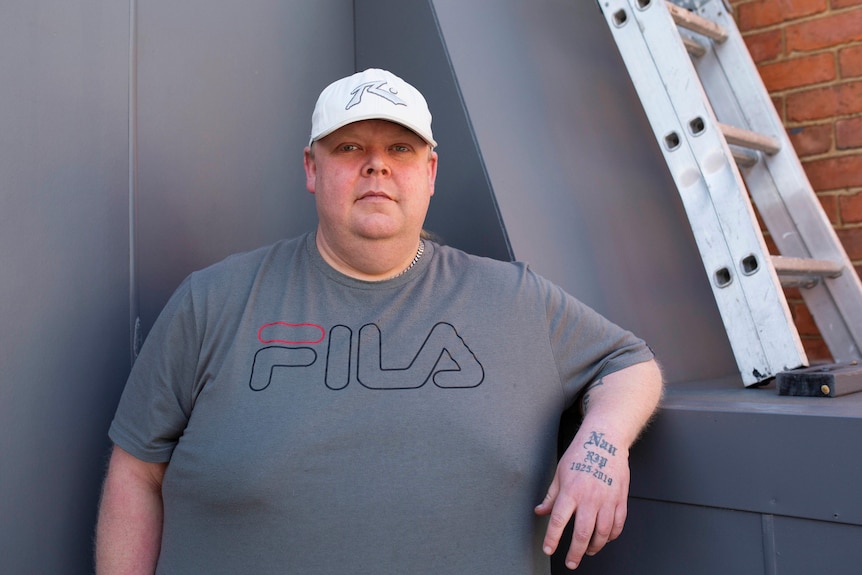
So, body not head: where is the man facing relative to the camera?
toward the camera

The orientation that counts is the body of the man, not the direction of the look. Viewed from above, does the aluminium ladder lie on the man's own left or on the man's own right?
on the man's own left

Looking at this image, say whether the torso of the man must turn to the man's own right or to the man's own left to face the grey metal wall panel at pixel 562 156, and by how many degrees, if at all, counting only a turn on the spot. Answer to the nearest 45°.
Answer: approximately 135° to the man's own left

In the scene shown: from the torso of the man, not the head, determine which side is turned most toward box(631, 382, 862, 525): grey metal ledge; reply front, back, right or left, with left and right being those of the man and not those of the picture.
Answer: left

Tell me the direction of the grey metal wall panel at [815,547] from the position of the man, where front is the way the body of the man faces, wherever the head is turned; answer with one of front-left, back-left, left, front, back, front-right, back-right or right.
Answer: left

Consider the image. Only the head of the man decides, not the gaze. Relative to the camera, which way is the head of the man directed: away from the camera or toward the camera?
toward the camera

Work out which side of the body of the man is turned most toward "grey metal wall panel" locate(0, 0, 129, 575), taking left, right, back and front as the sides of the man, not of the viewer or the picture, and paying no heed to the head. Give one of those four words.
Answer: right
